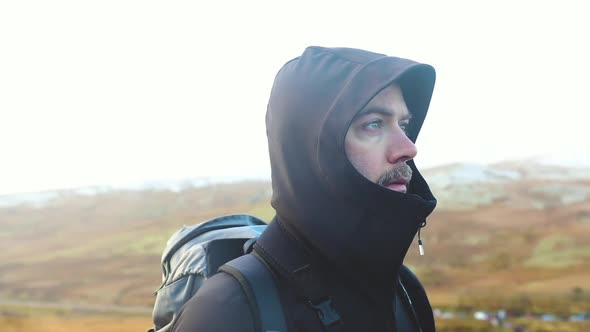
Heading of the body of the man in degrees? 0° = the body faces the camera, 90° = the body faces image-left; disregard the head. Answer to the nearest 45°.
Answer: approximately 315°
